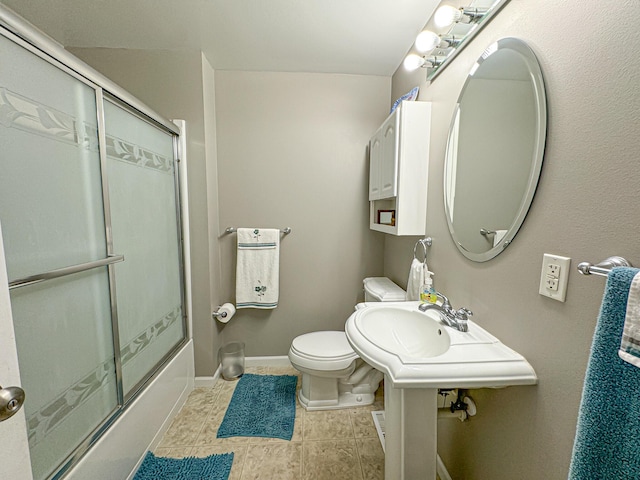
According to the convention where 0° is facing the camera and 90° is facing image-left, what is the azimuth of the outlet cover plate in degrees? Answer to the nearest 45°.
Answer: approximately 45°

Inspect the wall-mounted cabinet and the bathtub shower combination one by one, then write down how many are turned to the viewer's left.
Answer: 1

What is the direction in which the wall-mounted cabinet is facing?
to the viewer's left

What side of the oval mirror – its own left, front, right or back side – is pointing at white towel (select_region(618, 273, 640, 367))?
left

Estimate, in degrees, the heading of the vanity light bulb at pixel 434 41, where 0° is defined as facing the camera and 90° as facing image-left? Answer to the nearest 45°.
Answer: approximately 45°

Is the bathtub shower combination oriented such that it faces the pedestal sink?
yes
